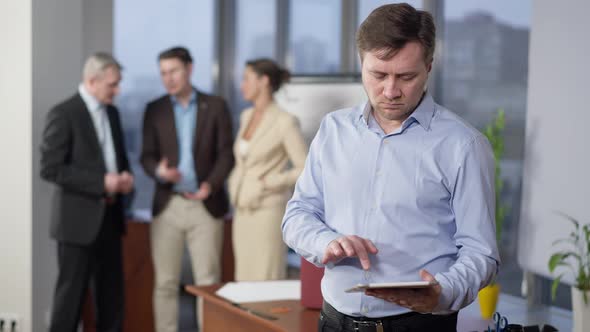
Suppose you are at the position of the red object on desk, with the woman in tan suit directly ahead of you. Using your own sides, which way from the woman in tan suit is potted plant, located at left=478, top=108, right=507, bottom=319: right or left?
right

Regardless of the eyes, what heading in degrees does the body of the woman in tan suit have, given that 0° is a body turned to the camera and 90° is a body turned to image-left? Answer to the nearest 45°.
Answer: approximately 45°

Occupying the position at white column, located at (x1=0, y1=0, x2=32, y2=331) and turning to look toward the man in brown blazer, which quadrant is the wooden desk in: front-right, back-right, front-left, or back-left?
front-right

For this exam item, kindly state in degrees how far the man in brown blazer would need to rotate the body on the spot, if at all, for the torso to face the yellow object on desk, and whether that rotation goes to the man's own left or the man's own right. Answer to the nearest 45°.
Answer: approximately 45° to the man's own left

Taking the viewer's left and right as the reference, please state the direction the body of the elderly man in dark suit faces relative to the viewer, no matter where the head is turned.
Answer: facing the viewer and to the right of the viewer

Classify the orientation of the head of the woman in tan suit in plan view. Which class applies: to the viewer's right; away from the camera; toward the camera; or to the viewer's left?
to the viewer's left

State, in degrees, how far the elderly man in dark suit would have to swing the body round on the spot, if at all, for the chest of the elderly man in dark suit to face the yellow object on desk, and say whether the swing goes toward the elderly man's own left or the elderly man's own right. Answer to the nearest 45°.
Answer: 0° — they already face it

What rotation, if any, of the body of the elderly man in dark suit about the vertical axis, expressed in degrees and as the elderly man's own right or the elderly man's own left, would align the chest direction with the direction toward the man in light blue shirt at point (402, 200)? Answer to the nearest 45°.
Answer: approximately 45° to the elderly man's own right

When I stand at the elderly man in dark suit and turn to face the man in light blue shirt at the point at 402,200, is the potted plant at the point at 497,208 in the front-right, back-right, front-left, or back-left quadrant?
front-left

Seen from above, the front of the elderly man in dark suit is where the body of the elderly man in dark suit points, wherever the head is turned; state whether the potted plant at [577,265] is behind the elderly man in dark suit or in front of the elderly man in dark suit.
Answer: in front

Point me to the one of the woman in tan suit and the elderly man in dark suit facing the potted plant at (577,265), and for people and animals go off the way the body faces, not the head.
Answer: the elderly man in dark suit

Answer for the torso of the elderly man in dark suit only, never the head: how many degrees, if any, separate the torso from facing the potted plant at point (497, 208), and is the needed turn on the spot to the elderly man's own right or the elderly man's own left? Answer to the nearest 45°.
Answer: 0° — they already face it

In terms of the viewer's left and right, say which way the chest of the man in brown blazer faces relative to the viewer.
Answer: facing the viewer

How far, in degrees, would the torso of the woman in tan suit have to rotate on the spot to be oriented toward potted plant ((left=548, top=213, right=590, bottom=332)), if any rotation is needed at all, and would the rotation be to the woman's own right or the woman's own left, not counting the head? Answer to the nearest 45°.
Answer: approximately 90° to the woman's own left

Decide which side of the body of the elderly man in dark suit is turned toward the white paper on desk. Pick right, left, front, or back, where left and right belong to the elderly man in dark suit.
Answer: front

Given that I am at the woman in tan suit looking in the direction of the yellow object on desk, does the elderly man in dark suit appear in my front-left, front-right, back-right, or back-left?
back-right

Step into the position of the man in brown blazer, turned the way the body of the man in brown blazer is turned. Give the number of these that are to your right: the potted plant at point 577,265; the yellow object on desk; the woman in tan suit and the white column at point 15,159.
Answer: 1

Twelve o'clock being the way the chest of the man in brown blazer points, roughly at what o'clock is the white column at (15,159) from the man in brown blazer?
The white column is roughly at 3 o'clock from the man in brown blazer.
